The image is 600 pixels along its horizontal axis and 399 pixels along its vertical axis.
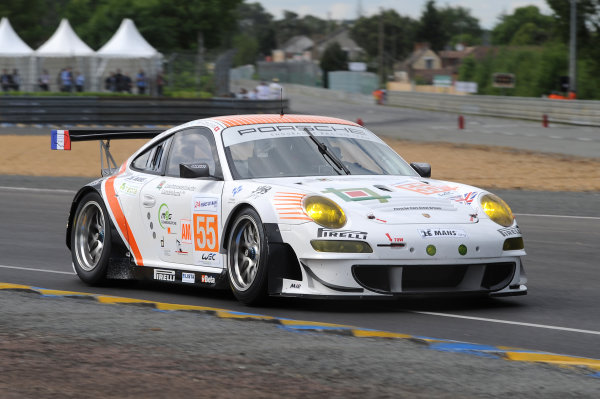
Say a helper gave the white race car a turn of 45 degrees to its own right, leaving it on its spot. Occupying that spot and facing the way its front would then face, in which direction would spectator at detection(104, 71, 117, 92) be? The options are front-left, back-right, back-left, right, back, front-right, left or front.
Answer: back

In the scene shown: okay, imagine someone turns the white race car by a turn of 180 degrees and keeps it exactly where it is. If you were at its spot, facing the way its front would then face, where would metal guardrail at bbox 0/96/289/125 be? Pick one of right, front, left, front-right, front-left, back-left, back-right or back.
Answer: front-right

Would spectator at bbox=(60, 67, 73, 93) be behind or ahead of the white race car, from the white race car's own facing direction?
behind

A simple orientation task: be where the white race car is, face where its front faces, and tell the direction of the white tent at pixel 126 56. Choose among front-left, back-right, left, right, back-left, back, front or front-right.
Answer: back-left

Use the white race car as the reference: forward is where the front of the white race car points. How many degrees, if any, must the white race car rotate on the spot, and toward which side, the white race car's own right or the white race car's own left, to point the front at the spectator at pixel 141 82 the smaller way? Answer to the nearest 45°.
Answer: approximately 135° to the white race car's own left

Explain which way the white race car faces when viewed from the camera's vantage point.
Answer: facing the viewer and to the right of the viewer

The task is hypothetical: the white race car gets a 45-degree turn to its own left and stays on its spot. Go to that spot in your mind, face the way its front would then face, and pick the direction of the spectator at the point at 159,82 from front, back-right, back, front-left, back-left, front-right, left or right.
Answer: left

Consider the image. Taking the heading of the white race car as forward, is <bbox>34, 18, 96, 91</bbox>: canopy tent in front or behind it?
behind

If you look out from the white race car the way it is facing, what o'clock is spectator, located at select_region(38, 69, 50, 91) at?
The spectator is roughly at 7 o'clock from the white race car.

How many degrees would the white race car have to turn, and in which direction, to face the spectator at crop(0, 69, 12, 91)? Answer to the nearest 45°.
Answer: approximately 135° to its left

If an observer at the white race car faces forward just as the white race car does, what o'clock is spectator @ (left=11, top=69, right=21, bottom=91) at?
The spectator is roughly at 7 o'clock from the white race car.

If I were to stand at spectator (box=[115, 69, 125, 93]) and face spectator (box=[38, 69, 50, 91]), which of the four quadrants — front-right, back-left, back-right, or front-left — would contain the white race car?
back-left

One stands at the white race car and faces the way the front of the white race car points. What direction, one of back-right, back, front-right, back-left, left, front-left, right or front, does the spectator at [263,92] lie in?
back-left

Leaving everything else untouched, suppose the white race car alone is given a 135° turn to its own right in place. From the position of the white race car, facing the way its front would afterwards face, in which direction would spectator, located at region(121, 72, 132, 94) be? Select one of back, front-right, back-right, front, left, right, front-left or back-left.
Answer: right
